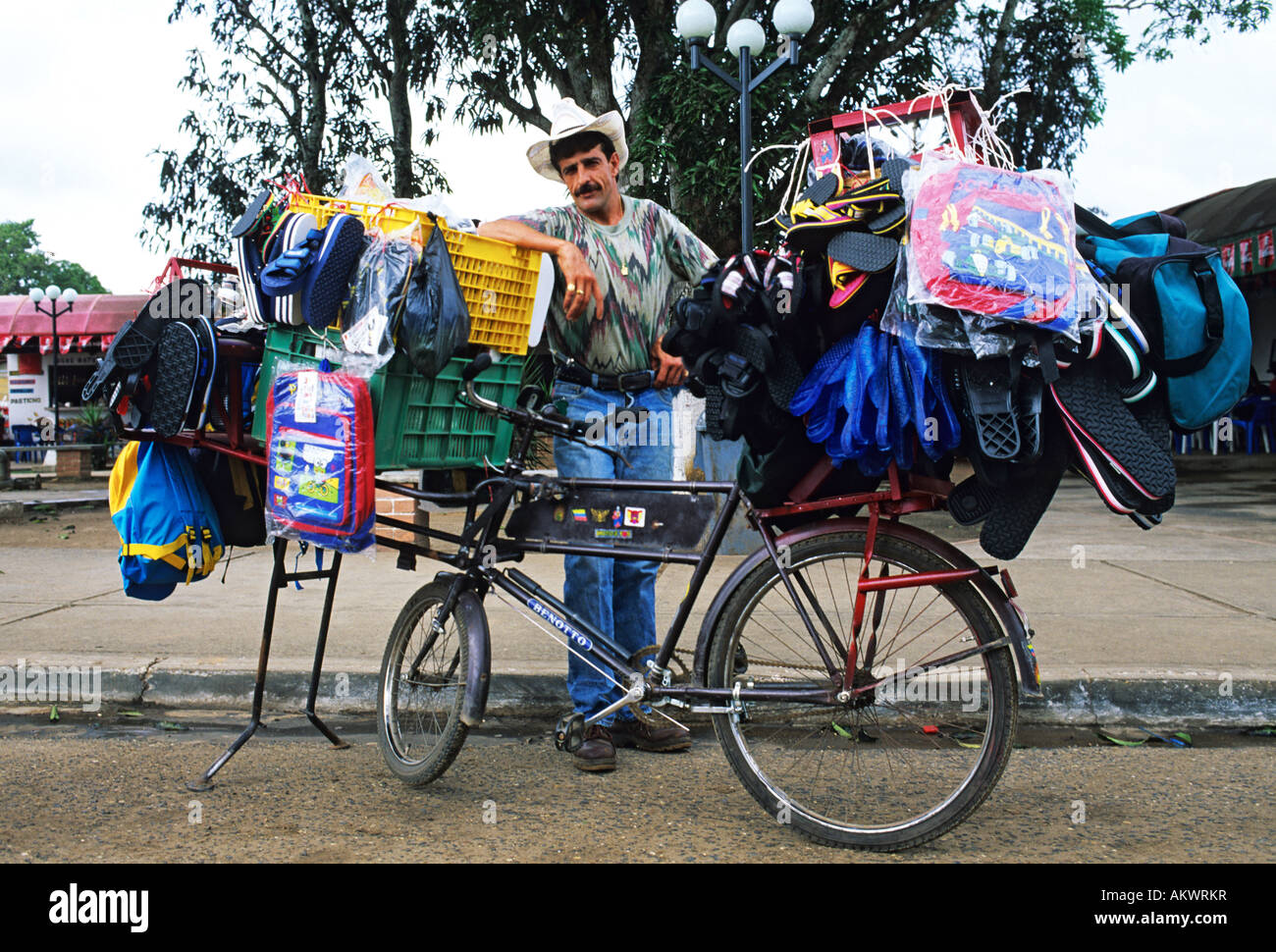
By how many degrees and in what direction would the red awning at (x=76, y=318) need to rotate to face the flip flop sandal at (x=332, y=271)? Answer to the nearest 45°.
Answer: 0° — it already faces it

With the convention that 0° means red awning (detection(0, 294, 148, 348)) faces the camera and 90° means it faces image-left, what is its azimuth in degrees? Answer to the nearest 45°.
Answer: approximately 0°

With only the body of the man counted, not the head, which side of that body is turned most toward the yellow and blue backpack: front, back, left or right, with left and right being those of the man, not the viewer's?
right

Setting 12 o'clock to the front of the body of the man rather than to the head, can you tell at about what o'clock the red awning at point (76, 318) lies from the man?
The red awning is roughly at 5 o'clock from the man.

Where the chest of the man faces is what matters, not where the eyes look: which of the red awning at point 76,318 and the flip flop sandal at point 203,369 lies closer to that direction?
the flip flop sandal

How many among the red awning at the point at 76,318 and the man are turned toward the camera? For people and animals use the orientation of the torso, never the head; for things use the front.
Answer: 2

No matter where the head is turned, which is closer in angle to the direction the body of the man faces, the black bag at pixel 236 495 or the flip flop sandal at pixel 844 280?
the flip flop sandal

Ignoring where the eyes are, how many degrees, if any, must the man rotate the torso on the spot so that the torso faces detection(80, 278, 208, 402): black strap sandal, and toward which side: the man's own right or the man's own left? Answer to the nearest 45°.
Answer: approximately 45° to the man's own right
